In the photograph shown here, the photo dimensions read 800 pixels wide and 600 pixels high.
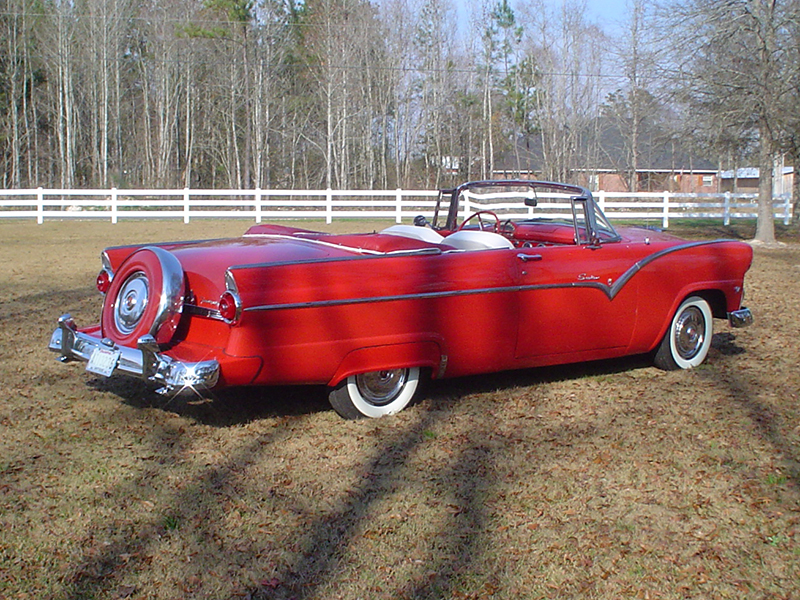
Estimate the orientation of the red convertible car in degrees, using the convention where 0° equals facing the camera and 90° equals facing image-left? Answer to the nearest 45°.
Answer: approximately 225°

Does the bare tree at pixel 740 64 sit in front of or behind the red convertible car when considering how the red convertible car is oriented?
in front
